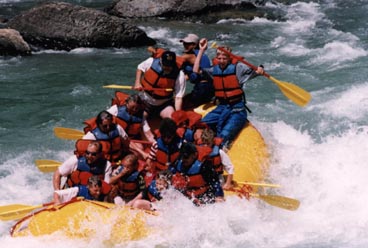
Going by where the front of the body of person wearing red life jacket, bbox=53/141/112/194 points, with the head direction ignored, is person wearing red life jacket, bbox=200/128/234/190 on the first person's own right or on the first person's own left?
on the first person's own left

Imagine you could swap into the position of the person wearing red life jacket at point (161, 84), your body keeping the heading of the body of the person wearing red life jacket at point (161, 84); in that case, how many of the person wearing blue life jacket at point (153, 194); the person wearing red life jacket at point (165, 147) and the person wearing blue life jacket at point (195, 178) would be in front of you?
3

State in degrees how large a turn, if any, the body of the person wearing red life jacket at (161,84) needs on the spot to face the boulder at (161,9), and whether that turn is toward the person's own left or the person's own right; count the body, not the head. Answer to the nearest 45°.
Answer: approximately 180°

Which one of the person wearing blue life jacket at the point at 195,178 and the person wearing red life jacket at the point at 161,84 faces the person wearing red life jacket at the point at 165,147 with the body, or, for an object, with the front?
the person wearing red life jacket at the point at 161,84

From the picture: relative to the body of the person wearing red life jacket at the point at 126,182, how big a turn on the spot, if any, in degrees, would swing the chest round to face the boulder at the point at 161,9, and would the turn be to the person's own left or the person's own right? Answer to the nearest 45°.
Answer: approximately 135° to the person's own right

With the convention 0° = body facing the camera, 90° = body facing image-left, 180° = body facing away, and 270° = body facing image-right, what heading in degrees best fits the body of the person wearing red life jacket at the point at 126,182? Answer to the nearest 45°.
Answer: approximately 45°

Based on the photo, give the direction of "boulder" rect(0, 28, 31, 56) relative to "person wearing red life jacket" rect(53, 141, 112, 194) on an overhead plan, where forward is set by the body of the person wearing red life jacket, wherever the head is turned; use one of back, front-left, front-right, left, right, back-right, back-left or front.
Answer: back
